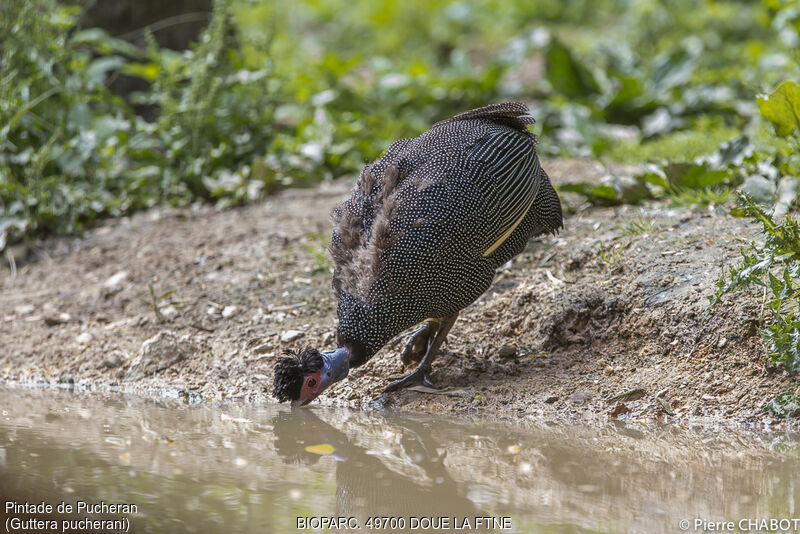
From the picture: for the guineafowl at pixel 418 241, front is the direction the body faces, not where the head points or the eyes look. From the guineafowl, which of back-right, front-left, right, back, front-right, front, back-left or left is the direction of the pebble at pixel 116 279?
right

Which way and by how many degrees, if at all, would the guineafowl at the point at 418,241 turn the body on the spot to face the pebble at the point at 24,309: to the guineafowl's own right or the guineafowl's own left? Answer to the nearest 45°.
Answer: approximately 90° to the guineafowl's own right

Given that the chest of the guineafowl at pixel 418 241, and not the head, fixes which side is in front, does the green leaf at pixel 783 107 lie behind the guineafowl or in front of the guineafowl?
behind

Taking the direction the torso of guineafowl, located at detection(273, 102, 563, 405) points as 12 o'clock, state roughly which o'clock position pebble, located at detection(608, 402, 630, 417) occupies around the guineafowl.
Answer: The pebble is roughly at 8 o'clock from the guineafowl.

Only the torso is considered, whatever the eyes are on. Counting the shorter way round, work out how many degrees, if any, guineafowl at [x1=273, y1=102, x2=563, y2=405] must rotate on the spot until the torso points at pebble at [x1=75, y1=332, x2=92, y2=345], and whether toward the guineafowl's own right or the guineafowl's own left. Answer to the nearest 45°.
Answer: approximately 90° to the guineafowl's own right

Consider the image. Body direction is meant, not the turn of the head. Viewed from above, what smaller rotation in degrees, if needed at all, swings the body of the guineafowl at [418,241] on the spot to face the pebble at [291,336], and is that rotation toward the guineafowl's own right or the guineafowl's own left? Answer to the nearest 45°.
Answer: approximately 90° to the guineafowl's own right

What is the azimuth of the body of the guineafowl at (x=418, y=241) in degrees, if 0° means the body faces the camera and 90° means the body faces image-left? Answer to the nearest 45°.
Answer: approximately 45°
